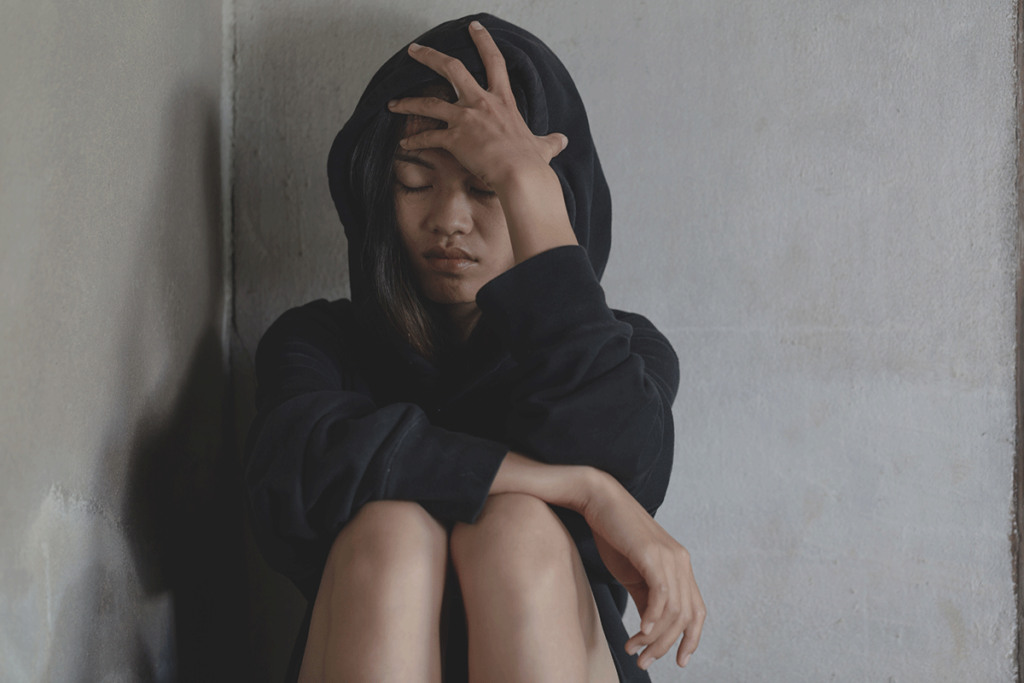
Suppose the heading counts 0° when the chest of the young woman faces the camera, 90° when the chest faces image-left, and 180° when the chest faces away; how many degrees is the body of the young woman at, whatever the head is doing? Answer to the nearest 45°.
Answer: approximately 0°
